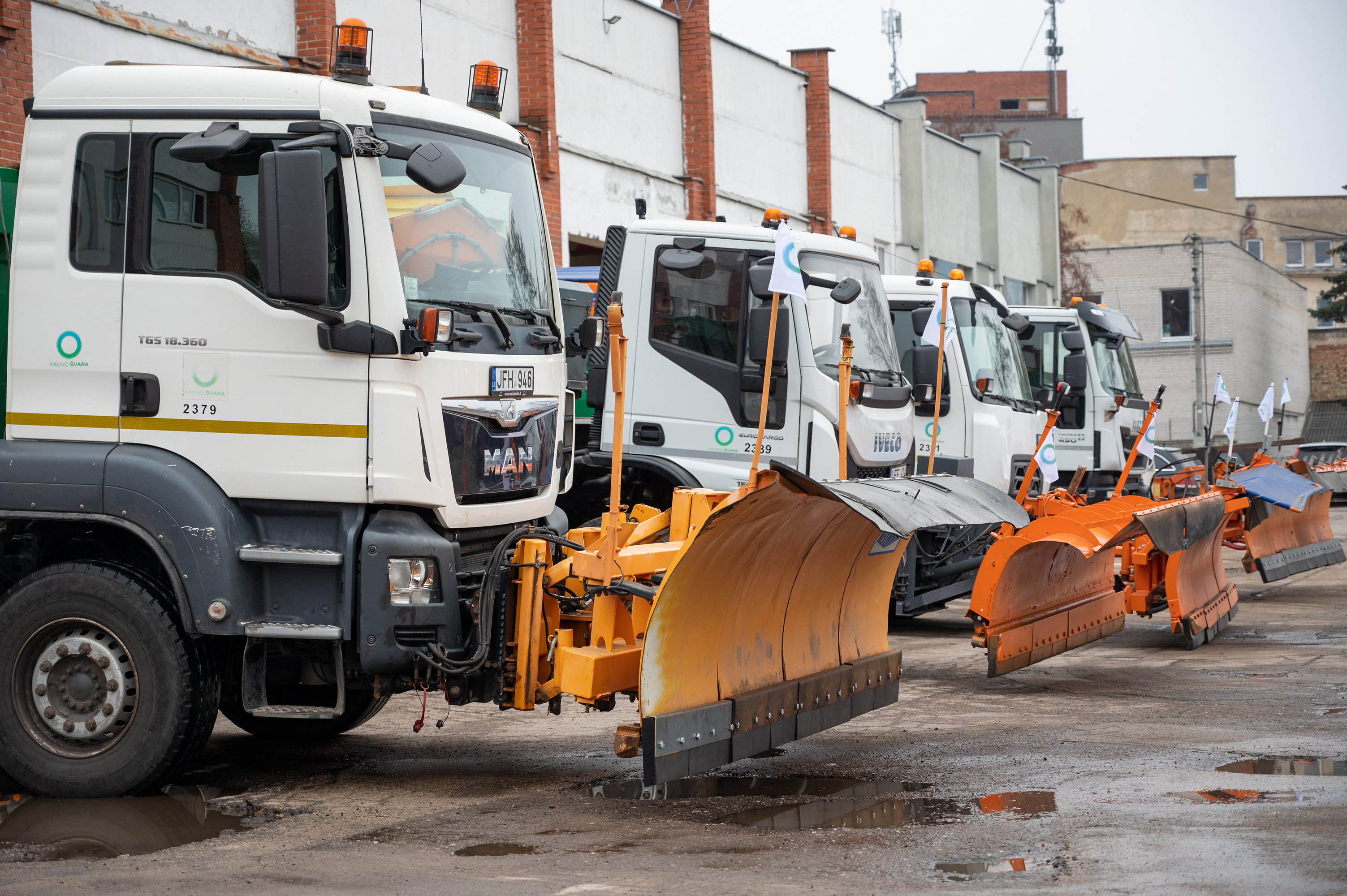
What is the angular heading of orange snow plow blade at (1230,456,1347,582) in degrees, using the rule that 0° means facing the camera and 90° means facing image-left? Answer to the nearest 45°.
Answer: approximately 315°

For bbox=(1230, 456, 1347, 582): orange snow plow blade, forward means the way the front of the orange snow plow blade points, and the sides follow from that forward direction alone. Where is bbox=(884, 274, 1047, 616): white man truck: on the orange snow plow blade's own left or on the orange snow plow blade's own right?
on the orange snow plow blade's own right

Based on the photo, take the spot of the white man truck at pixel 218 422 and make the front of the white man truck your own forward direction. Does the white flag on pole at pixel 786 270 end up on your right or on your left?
on your left

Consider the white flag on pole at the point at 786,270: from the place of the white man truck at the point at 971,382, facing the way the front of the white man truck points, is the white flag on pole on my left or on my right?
on my right

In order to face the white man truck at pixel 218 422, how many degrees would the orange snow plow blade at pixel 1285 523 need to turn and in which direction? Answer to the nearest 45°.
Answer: approximately 45° to its right

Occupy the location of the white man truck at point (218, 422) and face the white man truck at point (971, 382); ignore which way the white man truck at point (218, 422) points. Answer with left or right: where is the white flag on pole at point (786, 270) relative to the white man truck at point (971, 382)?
right

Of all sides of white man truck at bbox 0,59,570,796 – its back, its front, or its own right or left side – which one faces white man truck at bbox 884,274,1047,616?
left

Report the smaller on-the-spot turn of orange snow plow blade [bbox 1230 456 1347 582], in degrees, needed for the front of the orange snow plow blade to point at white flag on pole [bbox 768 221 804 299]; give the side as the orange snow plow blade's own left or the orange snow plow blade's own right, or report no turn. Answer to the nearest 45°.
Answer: approximately 45° to the orange snow plow blade's own right
